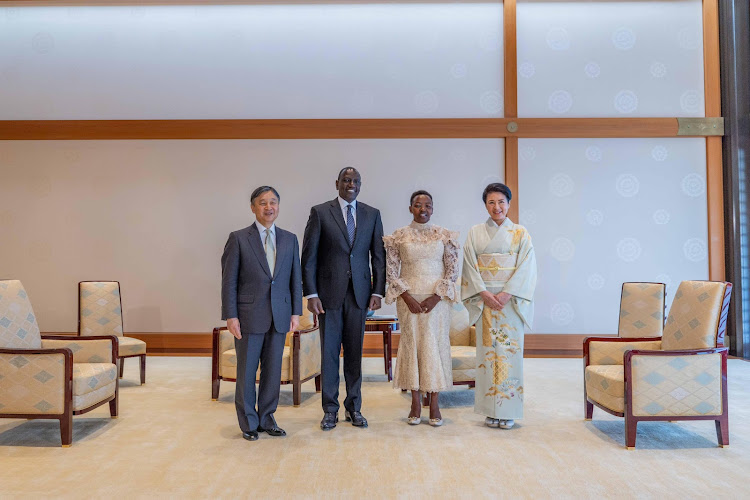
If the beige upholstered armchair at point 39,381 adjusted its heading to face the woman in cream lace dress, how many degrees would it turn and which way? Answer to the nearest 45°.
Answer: approximately 45° to its left

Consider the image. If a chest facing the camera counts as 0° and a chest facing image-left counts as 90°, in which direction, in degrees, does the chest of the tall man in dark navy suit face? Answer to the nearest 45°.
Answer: approximately 0°

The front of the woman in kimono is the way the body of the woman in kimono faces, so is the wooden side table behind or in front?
behind

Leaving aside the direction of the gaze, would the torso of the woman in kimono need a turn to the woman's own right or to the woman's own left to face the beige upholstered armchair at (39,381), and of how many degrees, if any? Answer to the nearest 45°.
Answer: approximately 90° to the woman's own right

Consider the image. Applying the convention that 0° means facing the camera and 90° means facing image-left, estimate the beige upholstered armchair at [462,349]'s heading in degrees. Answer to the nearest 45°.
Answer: approximately 0°

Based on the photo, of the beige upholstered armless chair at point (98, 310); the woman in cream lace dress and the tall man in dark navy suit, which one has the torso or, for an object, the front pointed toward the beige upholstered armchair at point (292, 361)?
the beige upholstered armless chair at point (98, 310)

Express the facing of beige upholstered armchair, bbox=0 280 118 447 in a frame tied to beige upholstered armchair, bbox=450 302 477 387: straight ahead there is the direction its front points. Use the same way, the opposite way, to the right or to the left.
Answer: to the left

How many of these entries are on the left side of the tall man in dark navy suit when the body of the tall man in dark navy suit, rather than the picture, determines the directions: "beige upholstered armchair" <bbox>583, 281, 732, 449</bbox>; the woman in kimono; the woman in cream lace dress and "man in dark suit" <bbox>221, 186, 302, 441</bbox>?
3

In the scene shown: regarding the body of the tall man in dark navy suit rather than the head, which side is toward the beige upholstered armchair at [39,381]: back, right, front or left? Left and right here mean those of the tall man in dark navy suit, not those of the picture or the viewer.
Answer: right
